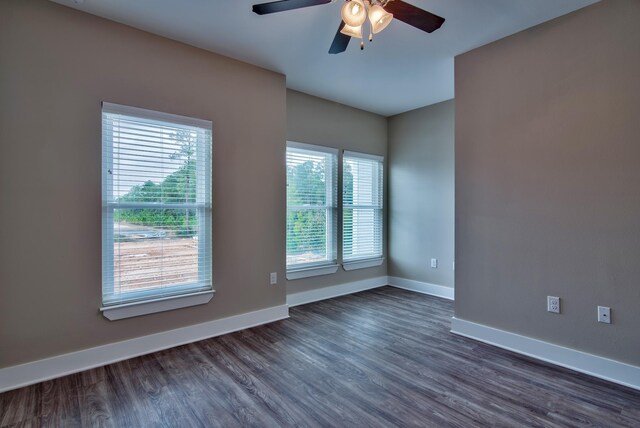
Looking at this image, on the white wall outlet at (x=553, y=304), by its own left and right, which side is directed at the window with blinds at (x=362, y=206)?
right

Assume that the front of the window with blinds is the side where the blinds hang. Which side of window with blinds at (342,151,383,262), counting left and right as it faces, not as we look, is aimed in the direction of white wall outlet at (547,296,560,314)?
front

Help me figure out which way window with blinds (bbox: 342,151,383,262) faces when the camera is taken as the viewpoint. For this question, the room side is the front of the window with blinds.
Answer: facing the viewer and to the right of the viewer

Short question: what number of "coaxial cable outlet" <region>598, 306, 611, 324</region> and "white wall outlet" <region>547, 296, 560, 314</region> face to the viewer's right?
0

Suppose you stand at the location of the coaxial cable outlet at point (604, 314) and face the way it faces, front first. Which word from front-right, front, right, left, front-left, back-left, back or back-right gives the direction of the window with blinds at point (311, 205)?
front-right

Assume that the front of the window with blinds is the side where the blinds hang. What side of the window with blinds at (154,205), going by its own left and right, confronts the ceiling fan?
front

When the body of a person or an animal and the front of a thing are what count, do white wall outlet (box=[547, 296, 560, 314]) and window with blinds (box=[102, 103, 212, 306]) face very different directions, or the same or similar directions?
very different directions

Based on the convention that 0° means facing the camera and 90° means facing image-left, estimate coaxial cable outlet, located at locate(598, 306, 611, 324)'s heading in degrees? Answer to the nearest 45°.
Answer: approximately 45°

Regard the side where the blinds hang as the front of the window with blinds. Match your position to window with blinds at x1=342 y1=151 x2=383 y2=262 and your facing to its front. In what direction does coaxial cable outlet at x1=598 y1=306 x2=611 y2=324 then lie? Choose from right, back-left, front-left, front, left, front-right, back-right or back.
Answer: front

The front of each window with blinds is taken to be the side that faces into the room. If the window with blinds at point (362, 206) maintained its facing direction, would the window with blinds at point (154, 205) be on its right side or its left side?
on its right
